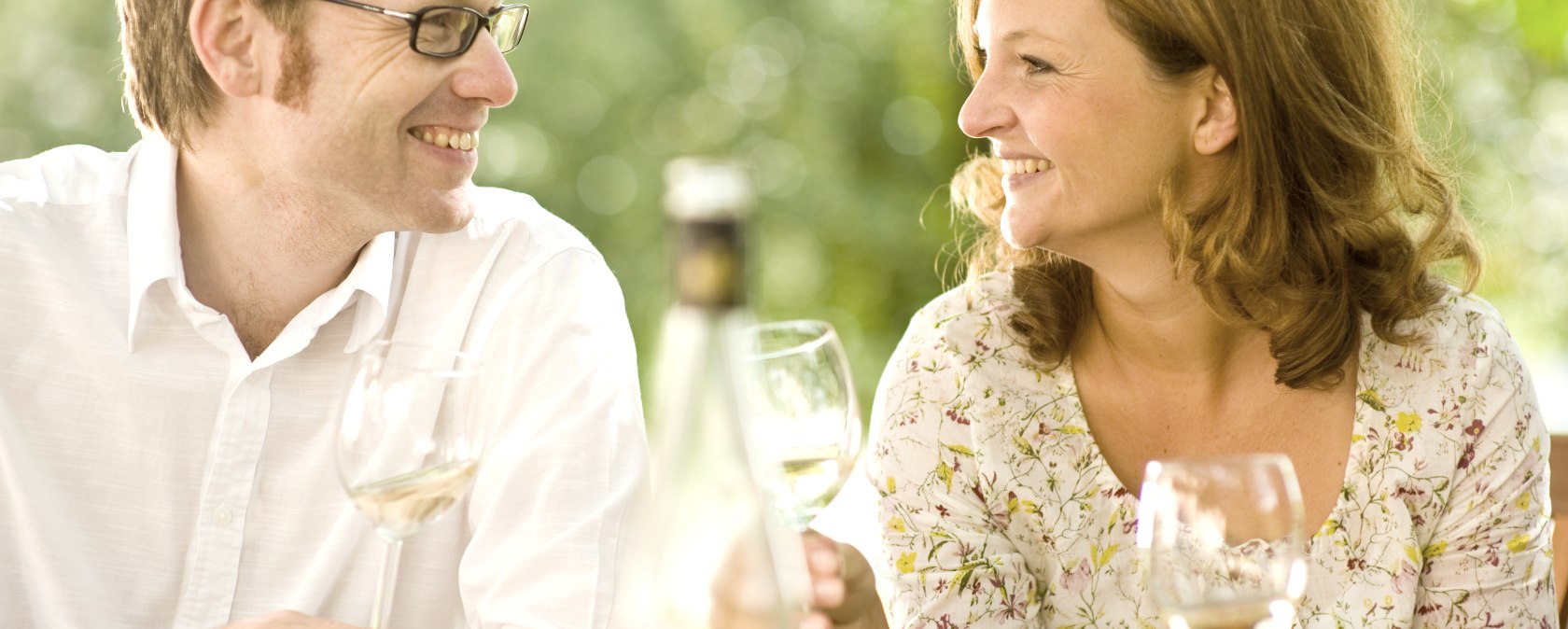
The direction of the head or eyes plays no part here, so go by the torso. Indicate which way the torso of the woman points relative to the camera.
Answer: toward the camera

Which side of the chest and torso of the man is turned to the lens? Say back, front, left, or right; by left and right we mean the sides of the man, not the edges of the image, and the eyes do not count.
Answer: front

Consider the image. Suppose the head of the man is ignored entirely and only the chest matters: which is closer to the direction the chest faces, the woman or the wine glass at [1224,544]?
the wine glass

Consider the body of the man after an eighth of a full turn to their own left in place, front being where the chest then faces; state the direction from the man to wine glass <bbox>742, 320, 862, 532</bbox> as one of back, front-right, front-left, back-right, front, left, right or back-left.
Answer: front

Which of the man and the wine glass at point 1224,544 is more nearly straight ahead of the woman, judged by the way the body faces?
the wine glass

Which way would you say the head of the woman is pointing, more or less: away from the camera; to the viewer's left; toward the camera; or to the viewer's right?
to the viewer's left

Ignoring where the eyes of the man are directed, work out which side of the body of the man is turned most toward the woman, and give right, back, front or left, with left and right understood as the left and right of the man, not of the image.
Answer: left

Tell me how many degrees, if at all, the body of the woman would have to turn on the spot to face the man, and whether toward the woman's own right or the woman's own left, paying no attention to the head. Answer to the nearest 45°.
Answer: approximately 45° to the woman's own right

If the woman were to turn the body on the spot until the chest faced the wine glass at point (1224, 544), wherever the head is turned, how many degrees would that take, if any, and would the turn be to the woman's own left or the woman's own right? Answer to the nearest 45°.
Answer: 0° — they already face it

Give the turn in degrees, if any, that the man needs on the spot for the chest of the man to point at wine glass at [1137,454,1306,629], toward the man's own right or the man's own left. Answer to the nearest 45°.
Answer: approximately 45° to the man's own left

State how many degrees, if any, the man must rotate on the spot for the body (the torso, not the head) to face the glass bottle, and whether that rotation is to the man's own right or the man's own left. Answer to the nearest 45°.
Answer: approximately 45° to the man's own left
